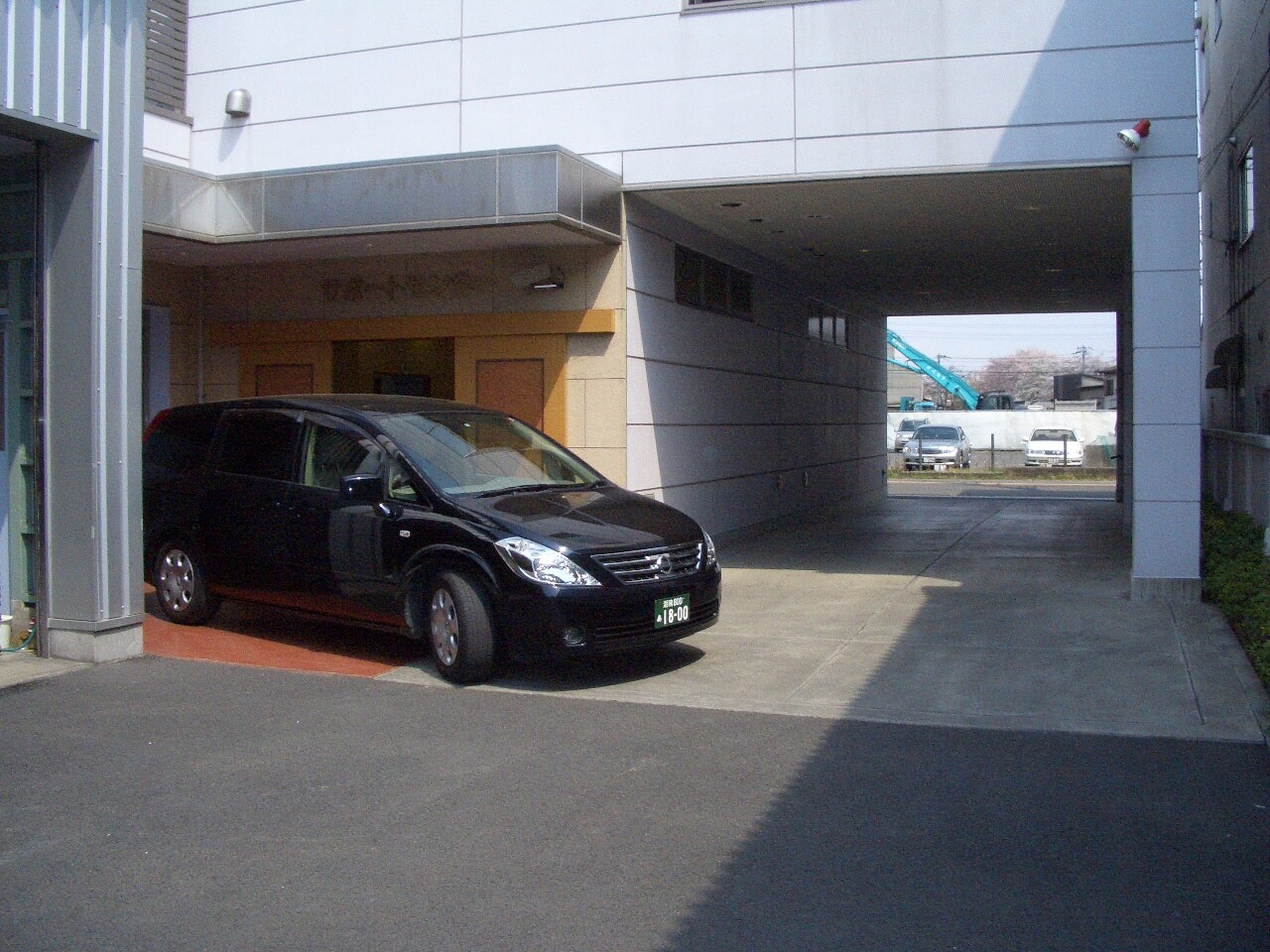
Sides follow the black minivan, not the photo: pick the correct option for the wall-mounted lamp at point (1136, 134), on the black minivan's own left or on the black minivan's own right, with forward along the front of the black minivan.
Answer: on the black minivan's own left

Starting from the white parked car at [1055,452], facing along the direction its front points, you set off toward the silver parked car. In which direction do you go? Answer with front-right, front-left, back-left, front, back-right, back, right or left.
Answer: front-right

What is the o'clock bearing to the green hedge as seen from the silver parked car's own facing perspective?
The green hedge is roughly at 12 o'clock from the silver parked car.

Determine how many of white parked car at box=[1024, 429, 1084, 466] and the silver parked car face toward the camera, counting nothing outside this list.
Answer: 2

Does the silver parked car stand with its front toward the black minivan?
yes

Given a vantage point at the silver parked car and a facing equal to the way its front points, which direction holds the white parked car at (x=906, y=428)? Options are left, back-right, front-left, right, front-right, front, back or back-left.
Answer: back

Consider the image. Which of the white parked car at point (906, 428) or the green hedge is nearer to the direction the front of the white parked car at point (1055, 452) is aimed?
the green hedge

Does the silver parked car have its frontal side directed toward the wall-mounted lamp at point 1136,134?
yes

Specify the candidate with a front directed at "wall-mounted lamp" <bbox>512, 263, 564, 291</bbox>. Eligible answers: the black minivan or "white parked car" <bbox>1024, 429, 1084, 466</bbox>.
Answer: the white parked car

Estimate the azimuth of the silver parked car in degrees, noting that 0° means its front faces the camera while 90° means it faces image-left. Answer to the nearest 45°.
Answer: approximately 0°
